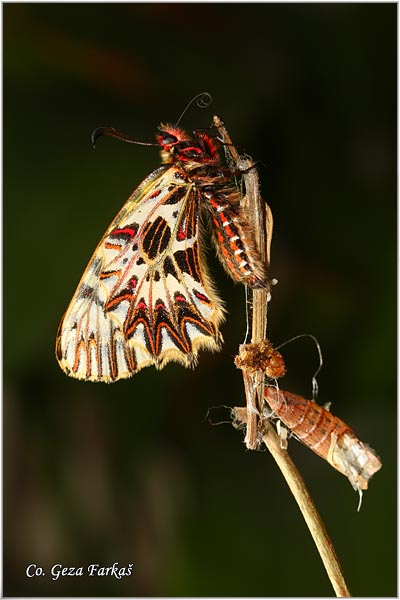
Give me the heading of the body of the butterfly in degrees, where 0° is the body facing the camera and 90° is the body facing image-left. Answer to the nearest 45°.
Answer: approximately 90°
